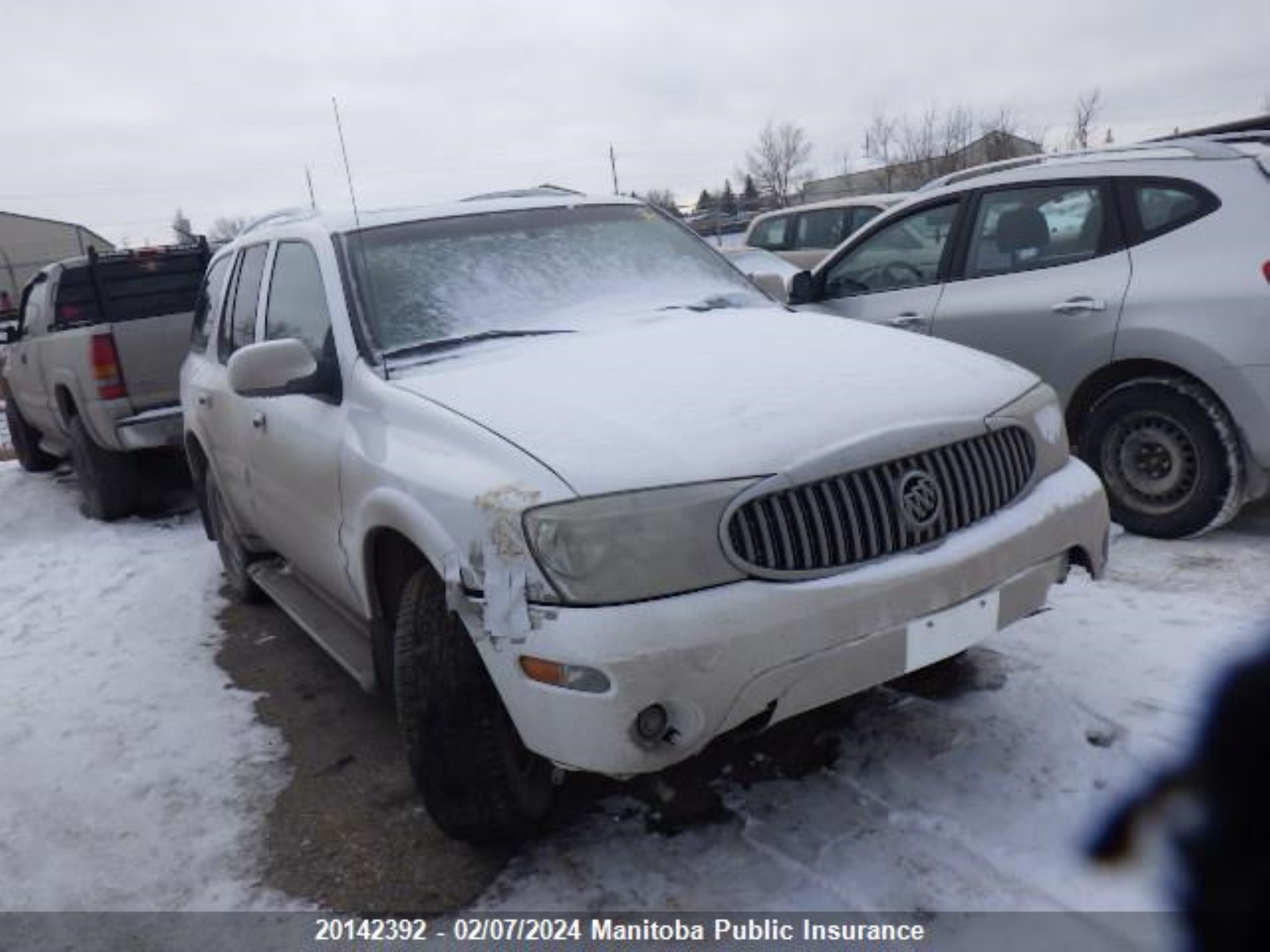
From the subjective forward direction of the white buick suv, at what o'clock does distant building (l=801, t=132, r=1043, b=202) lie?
The distant building is roughly at 8 o'clock from the white buick suv.

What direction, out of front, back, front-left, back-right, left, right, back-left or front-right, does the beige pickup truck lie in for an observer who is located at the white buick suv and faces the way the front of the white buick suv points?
back

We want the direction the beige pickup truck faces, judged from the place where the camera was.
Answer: facing away from the viewer and to the left of the viewer

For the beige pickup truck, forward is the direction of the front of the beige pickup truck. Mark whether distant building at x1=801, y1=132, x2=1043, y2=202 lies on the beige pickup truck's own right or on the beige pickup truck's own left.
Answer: on the beige pickup truck's own right

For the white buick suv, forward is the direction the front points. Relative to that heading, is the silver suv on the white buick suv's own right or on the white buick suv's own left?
on the white buick suv's own left
